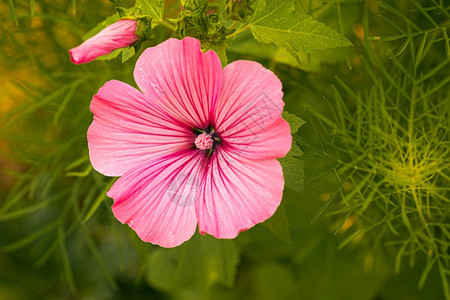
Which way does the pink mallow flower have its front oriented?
toward the camera
